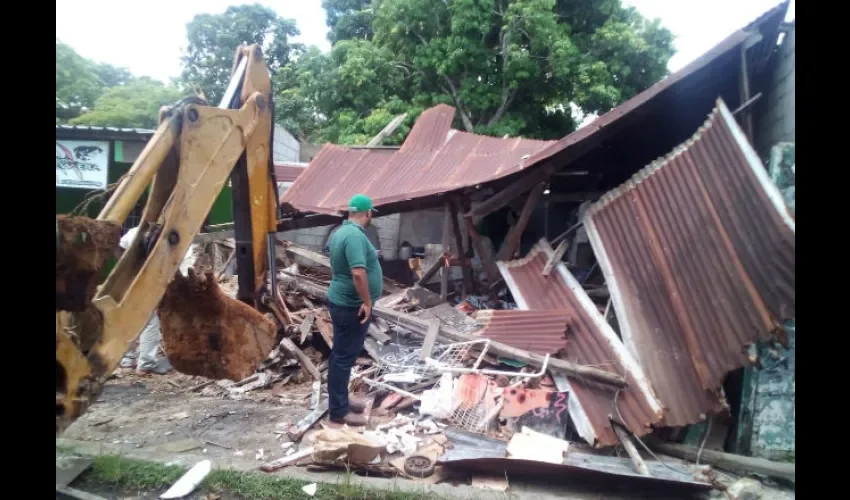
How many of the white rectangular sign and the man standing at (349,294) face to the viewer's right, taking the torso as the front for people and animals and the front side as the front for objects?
1

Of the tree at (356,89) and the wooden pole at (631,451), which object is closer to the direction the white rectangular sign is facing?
the wooden pole

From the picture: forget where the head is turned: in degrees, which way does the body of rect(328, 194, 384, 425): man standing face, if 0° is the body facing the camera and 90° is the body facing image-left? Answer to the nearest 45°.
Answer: approximately 270°

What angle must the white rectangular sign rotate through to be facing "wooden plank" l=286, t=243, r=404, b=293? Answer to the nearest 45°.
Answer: approximately 45° to its left

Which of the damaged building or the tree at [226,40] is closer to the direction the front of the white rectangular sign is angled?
the damaged building

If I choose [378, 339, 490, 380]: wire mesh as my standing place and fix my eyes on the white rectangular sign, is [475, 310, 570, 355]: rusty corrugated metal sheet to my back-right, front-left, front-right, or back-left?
back-right

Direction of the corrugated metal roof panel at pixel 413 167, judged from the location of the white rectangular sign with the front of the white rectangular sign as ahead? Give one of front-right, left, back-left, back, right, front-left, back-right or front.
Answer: front-left

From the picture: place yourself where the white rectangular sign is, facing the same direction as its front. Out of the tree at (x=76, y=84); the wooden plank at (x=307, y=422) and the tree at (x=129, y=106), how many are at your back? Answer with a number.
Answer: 2

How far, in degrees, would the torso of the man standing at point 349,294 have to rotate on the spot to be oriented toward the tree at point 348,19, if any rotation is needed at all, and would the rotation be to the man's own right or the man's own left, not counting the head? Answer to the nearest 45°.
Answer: approximately 90° to the man's own left

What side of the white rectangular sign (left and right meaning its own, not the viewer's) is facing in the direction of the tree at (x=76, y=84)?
back

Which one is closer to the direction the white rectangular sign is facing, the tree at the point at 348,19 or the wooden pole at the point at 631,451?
the wooden pole

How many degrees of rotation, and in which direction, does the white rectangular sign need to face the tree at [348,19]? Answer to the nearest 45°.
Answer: approximately 135° to its left

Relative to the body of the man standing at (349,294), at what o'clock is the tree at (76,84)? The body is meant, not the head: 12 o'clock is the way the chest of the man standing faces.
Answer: The tree is roughly at 8 o'clock from the man standing.

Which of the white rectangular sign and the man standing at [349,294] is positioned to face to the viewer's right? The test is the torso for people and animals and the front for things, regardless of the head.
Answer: the man standing

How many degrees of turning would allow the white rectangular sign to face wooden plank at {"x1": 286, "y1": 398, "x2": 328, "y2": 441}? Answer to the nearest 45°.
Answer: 0° — it already faces it

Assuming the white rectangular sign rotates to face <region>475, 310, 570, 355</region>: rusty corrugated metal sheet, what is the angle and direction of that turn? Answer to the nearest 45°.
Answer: approximately 45° to its left
